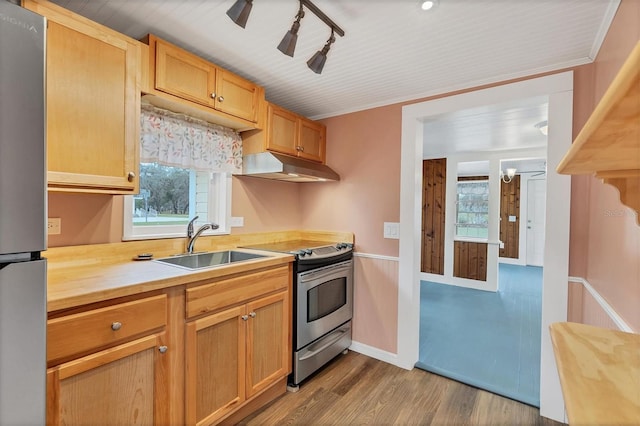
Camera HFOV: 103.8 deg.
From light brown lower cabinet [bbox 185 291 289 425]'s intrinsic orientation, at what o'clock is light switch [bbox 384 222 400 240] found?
The light switch is roughly at 10 o'clock from the light brown lower cabinet.

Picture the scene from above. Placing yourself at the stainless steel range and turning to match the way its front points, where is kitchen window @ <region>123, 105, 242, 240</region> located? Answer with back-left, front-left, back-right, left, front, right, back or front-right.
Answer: back-right

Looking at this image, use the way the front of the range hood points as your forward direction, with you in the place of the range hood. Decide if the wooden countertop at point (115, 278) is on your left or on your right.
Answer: on your right

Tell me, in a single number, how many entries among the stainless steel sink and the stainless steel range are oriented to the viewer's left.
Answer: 0

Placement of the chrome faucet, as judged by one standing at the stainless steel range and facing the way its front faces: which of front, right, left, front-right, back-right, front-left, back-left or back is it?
back-right

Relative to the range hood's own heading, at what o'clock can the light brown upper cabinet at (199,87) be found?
The light brown upper cabinet is roughly at 3 o'clock from the range hood.

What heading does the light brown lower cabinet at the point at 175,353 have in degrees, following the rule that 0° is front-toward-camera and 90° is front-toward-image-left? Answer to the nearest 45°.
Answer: approximately 315°
